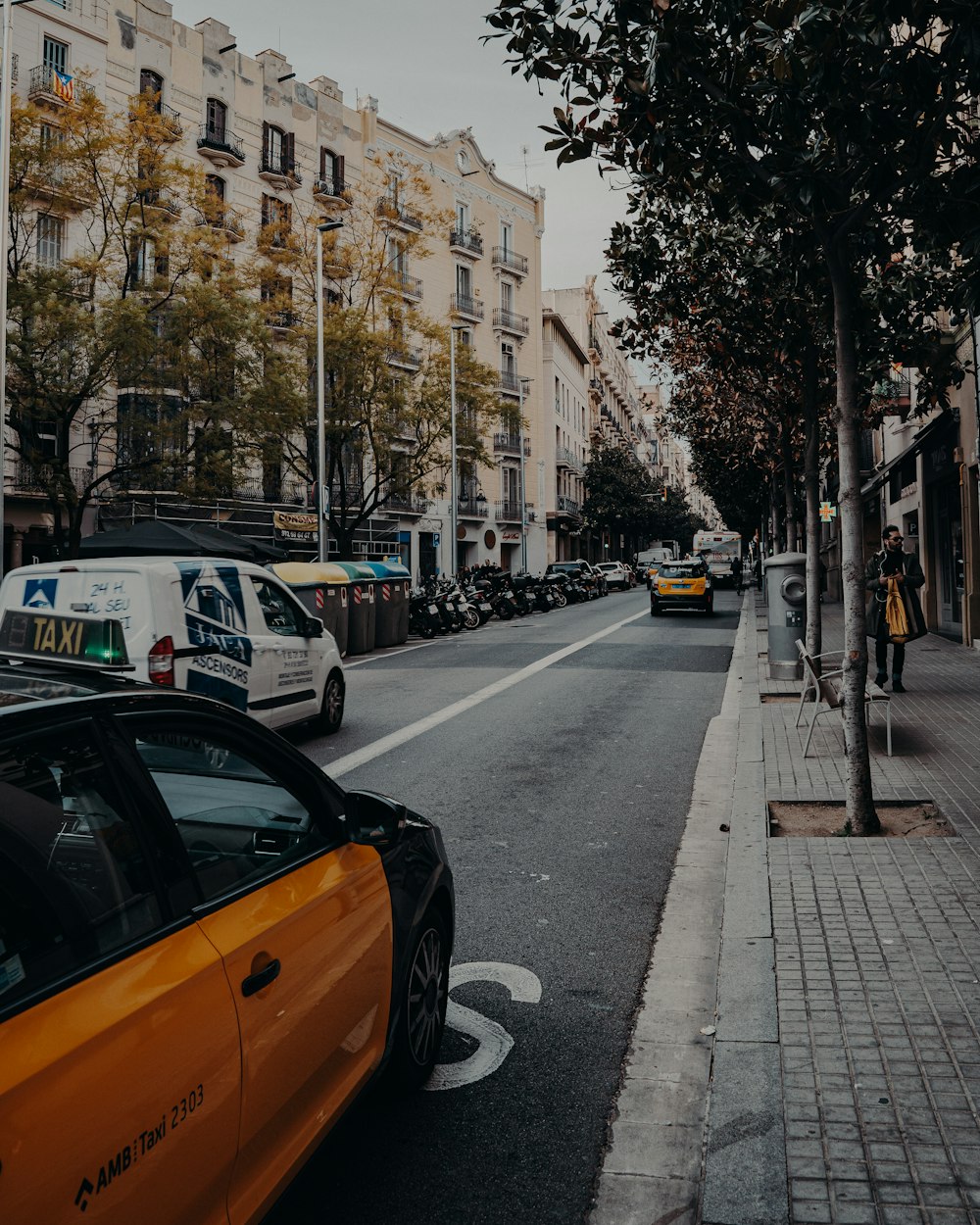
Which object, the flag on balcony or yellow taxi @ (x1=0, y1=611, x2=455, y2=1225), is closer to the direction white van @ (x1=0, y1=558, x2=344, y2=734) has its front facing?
the flag on balcony

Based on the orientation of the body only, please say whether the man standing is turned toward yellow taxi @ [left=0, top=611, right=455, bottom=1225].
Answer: yes

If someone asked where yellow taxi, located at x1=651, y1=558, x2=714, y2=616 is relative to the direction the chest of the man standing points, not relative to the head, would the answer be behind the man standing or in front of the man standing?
behind

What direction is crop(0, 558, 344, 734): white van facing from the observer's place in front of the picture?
facing away from the viewer and to the right of the viewer

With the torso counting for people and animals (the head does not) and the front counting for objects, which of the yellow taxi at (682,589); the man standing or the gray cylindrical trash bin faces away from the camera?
the yellow taxi

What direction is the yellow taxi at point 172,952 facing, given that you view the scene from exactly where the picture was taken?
facing away from the viewer and to the right of the viewer

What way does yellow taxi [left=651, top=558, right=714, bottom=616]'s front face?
away from the camera

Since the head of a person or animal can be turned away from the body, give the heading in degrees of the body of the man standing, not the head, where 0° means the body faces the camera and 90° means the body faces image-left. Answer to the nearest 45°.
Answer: approximately 0°
